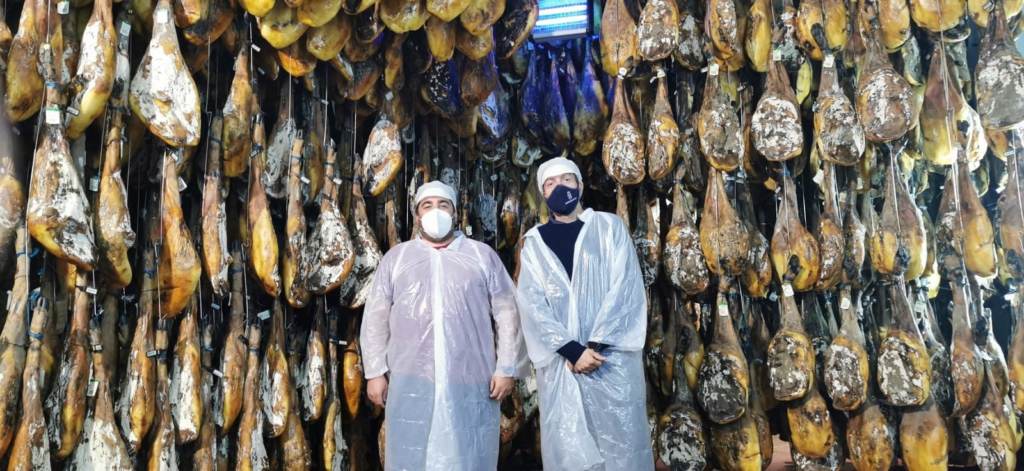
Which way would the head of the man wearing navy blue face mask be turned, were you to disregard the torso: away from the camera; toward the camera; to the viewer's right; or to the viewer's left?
toward the camera

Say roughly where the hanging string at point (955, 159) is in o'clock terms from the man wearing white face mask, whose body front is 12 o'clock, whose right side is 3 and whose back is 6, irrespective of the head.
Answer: The hanging string is roughly at 9 o'clock from the man wearing white face mask.

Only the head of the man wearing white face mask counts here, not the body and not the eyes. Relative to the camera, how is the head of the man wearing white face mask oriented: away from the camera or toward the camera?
toward the camera

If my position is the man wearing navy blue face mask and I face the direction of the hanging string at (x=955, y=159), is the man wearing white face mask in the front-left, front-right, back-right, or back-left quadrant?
back-left

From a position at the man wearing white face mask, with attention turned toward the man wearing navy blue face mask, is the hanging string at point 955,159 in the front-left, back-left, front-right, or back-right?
front-left

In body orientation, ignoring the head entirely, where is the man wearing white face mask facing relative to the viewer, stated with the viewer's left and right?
facing the viewer

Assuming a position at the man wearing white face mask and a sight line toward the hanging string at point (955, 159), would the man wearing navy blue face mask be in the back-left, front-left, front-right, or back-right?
front-right

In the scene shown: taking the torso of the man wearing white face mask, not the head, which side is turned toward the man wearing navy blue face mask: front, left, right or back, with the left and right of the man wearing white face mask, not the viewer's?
left
